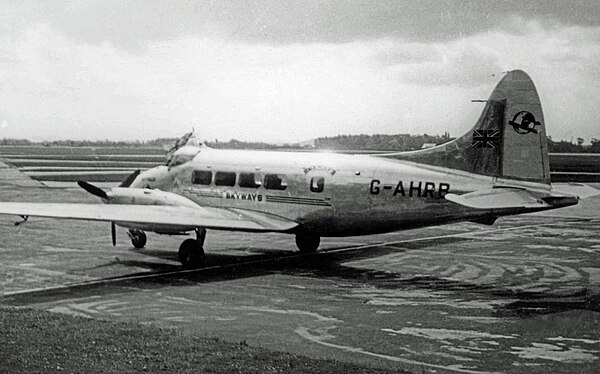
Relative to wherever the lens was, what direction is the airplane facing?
facing away from the viewer and to the left of the viewer
